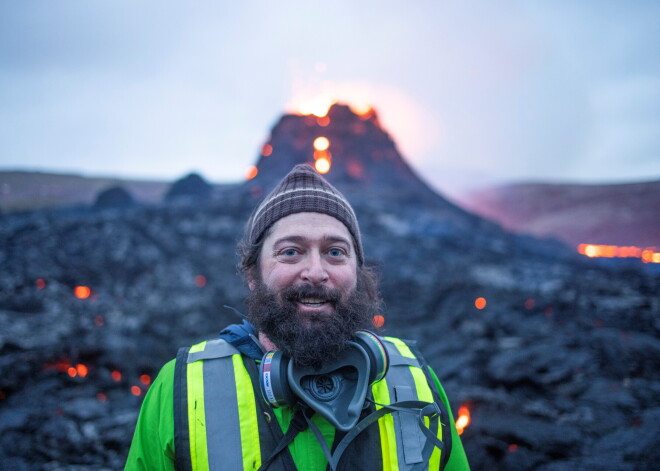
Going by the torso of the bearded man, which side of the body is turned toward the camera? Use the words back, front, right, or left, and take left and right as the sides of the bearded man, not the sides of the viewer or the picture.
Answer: front

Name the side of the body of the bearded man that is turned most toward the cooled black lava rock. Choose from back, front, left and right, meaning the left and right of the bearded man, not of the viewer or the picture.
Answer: back

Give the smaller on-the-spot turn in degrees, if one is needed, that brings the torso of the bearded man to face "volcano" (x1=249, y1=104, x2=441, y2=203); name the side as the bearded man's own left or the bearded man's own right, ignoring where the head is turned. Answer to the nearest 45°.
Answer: approximately 180°

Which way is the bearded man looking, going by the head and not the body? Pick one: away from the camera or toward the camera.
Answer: toward the camera

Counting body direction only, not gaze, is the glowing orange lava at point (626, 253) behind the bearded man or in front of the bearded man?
behind
